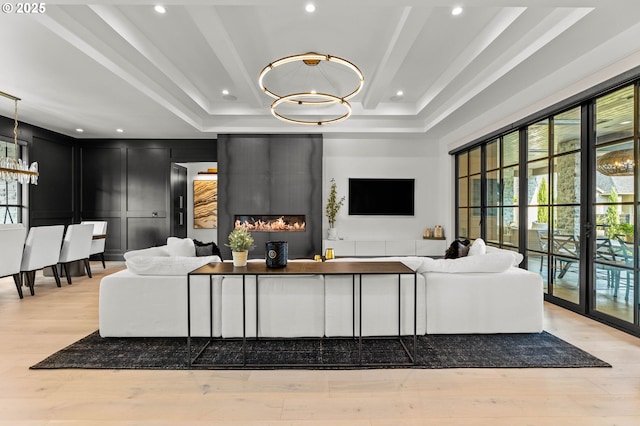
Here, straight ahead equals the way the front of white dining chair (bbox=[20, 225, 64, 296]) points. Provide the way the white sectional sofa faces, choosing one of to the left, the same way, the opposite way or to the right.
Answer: to the right

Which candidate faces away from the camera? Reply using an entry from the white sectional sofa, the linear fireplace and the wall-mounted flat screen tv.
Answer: the white sectional sofa

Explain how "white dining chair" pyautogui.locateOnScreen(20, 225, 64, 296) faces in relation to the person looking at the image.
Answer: facing away from the viewer and to the left of the viewer

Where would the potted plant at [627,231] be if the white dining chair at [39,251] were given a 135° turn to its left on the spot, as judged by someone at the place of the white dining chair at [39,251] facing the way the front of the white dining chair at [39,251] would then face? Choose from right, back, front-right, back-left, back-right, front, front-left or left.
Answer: front-left

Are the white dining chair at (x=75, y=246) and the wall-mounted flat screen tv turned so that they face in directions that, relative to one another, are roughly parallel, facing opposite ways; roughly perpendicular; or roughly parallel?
roughly perpendicular

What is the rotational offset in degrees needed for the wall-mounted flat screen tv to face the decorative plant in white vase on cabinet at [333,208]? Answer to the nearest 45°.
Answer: approximately 90° to its right

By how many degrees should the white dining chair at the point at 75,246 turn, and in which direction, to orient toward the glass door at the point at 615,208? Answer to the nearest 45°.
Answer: approximately 180°

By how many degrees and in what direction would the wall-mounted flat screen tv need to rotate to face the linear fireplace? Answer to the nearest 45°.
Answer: approximately 90° to its right

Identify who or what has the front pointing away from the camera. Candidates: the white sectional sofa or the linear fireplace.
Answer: the white sectional sofa

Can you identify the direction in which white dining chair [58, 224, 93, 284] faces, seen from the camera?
facing away from the viewer and to the left of the viewer

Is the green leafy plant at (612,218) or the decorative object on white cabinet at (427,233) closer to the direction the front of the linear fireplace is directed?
the green leafy plant

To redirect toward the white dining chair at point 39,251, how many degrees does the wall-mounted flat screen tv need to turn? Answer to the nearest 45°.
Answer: approximately 45° to its right

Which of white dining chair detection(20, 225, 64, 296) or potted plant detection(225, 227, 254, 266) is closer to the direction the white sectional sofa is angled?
the white dining chair

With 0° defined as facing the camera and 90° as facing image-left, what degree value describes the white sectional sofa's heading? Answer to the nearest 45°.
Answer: approximately 180°
